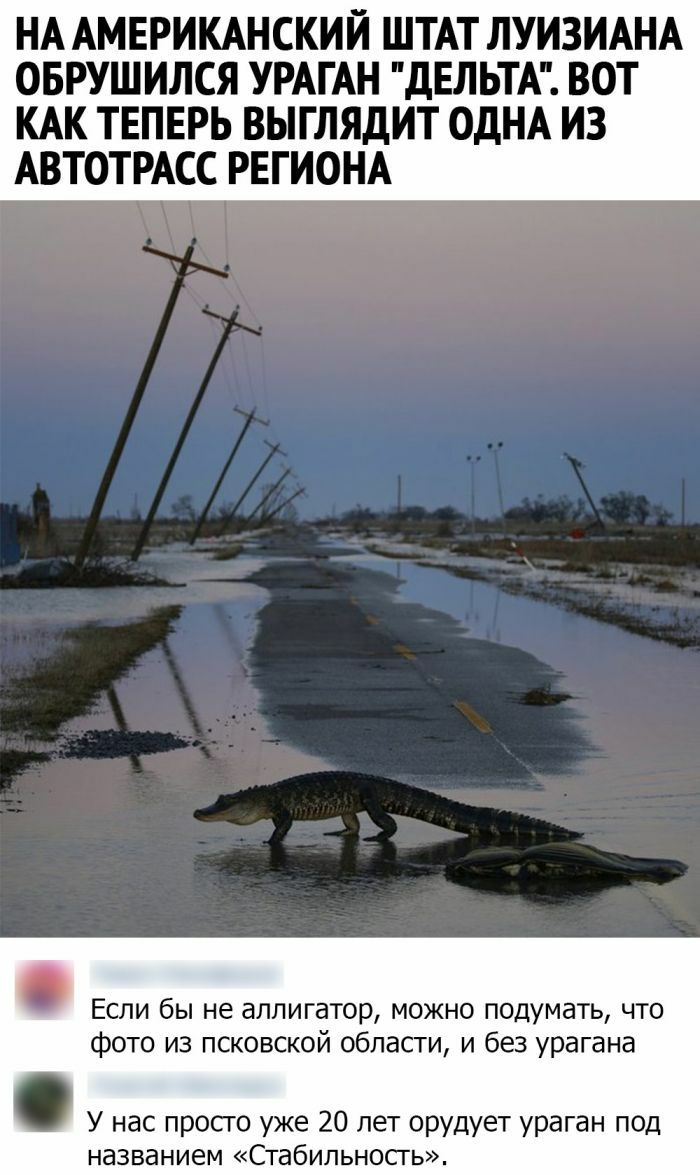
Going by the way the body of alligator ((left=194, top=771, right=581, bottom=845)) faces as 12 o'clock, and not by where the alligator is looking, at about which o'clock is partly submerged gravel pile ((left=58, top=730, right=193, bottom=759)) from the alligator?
The partly submerged gravel pile is roughly at 2 o'clock from the alligator.

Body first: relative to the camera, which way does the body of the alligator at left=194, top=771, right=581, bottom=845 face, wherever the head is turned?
to the viewer's left

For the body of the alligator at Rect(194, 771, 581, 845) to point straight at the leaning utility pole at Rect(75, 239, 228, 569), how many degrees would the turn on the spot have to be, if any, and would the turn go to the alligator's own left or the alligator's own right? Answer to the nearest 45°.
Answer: approximately 90° to the alligator's own right

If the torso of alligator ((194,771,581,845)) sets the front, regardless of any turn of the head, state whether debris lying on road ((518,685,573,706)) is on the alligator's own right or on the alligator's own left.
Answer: on the alligator's own right
